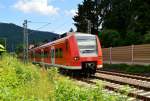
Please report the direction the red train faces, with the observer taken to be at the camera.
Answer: facing the viewer and to the right of the viewer

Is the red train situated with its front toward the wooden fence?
no
